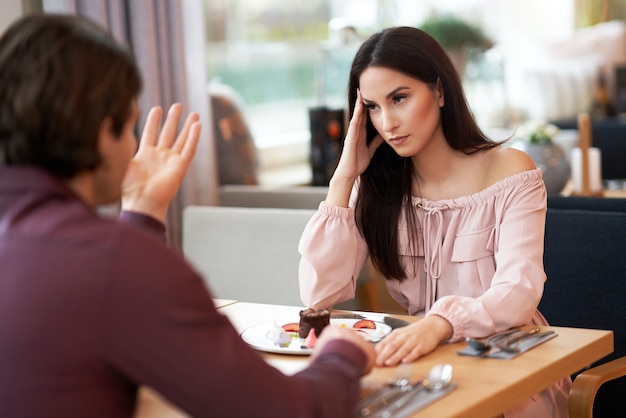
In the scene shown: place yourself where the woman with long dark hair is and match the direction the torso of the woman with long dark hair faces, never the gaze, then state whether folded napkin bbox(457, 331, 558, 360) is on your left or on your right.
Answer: on your left

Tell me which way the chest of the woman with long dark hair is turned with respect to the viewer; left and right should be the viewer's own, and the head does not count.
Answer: facing the viewer and to the left of the viewer

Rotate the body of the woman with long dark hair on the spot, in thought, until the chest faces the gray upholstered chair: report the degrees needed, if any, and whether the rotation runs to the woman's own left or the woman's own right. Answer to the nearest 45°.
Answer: approximately 90° to the woman's own right

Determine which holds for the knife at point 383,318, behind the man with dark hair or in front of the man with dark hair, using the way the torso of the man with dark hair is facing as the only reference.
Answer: in front

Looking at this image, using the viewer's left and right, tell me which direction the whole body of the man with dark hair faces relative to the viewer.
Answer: facing away from the viewer and to the right of the viewer

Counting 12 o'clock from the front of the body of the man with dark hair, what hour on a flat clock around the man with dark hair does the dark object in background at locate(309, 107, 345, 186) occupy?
The dark object in background is roughly at 11 o'clock from the man with dark hair.

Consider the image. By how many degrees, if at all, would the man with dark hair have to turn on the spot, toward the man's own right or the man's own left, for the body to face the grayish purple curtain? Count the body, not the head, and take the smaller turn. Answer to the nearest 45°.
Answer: approximately 45° to the man's own left

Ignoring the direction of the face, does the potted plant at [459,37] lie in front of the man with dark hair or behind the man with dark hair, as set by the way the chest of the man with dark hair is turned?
in front

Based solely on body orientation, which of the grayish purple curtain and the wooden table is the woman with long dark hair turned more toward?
the wooden table

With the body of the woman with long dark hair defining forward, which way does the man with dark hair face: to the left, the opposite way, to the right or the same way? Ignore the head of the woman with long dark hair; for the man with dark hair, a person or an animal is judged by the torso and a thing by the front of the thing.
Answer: the opposite way

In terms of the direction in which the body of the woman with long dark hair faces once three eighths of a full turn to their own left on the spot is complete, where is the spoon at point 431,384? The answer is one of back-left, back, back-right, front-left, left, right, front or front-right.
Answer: right

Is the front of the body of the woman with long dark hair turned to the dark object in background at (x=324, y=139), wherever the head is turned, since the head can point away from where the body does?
no

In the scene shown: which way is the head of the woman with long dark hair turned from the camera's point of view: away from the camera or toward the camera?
toward the camera

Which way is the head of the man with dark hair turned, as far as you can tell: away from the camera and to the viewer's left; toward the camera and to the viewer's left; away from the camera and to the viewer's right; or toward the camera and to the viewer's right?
away from the camera and to the viewer's right

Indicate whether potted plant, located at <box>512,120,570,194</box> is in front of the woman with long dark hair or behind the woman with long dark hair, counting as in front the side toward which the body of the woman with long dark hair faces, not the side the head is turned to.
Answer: behind
